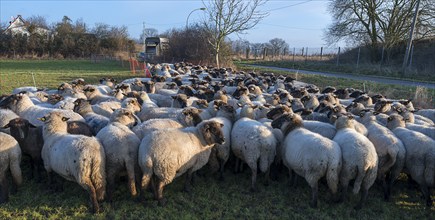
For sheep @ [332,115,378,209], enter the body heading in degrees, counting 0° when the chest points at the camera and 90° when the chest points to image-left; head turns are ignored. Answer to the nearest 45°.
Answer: approximately 135°

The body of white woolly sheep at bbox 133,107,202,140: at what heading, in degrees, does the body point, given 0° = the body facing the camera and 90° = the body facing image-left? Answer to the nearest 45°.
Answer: approximately 270°

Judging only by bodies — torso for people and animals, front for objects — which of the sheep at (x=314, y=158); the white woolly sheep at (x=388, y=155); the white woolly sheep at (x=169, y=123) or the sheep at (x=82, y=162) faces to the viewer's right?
the white woolly sheep at (x=169, y=123)

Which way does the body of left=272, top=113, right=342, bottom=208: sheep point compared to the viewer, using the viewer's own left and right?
facing away from the viewer and to the left of the viewer

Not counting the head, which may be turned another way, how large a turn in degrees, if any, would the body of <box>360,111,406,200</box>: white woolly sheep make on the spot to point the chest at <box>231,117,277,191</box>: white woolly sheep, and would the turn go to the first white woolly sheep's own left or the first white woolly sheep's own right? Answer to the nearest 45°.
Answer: approximately 45° to the first white woolly sheep's own left

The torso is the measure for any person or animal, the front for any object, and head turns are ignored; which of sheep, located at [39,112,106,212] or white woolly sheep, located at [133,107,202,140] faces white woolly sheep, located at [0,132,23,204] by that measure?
the sheep

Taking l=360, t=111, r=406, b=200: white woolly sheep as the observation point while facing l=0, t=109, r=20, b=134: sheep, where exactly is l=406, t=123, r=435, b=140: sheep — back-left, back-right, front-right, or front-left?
back-right

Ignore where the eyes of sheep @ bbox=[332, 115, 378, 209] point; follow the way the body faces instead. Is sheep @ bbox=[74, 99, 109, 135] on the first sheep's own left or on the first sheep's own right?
on the first sheep's own left

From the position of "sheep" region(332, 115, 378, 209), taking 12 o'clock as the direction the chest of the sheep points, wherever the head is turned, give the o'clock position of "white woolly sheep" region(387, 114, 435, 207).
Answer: The white woolly sheep is roughly at 3 o'clock from the sheep.

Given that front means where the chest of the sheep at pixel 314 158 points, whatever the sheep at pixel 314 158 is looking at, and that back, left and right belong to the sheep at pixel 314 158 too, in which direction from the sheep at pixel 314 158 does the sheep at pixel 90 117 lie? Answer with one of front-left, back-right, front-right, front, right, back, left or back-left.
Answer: front-left

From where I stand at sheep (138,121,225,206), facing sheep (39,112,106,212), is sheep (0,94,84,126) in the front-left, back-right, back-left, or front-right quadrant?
front-right
